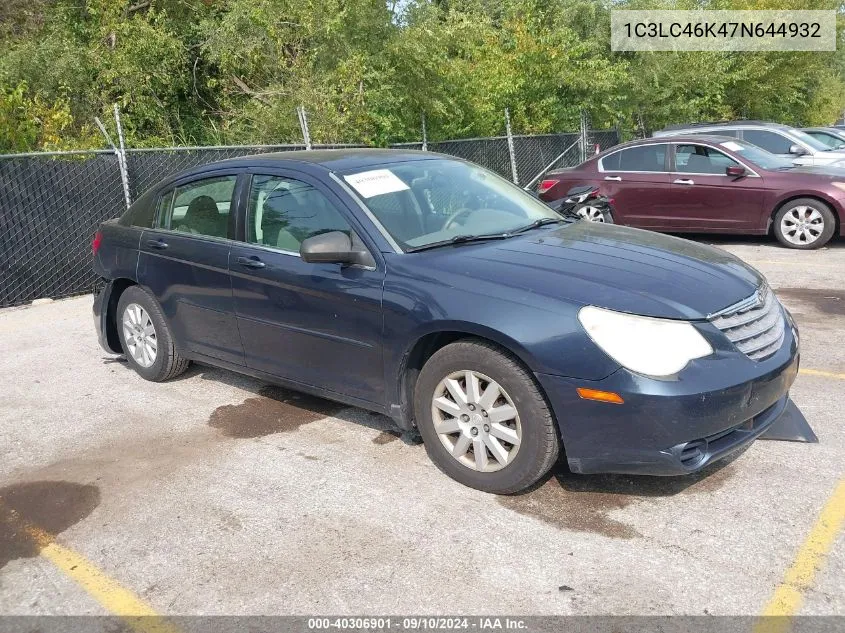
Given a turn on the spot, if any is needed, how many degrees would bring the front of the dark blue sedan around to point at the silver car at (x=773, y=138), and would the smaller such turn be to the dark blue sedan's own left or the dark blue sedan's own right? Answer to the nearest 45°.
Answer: approximately 90° to the dark blue sedan's own left

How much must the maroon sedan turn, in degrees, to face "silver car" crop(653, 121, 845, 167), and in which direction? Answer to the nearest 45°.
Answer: approximately 90° to its left

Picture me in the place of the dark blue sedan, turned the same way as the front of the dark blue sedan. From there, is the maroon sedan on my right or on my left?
on my left

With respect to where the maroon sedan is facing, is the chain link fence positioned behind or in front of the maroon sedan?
behind

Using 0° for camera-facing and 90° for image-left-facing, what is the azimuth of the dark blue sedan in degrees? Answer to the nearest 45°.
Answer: approximately 315°

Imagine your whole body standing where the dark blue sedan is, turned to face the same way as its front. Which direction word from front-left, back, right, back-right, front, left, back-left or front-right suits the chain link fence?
back

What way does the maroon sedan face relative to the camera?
to the viewer's right

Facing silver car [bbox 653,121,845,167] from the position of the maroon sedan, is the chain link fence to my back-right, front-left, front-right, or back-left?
back-left

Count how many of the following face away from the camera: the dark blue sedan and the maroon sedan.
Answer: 0

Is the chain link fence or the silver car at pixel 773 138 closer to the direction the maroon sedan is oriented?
the silver car
